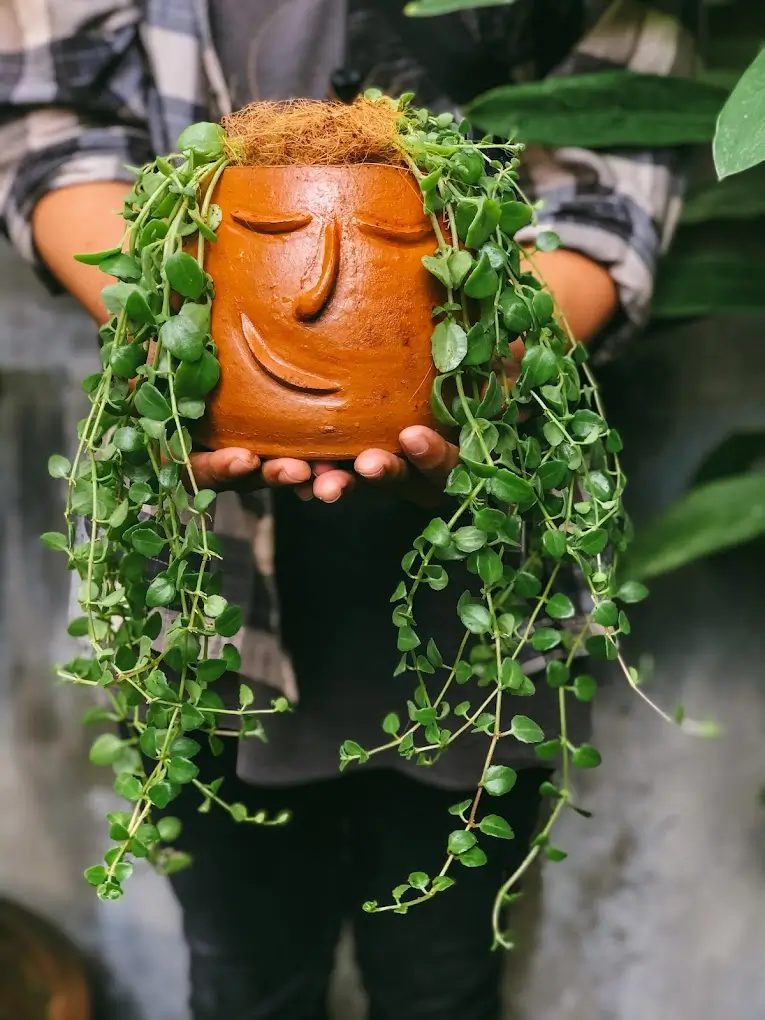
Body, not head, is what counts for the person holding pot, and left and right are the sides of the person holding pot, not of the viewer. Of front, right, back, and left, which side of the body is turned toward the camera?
front

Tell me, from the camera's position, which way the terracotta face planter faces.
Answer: facing the viewer
